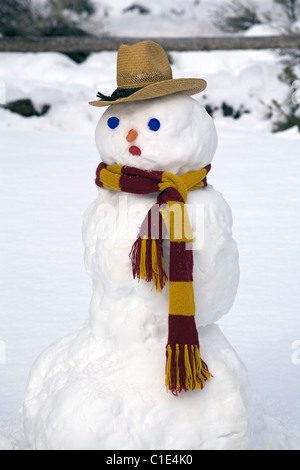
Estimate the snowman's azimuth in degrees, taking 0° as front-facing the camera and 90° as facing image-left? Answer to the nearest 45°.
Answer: approximately 45°
